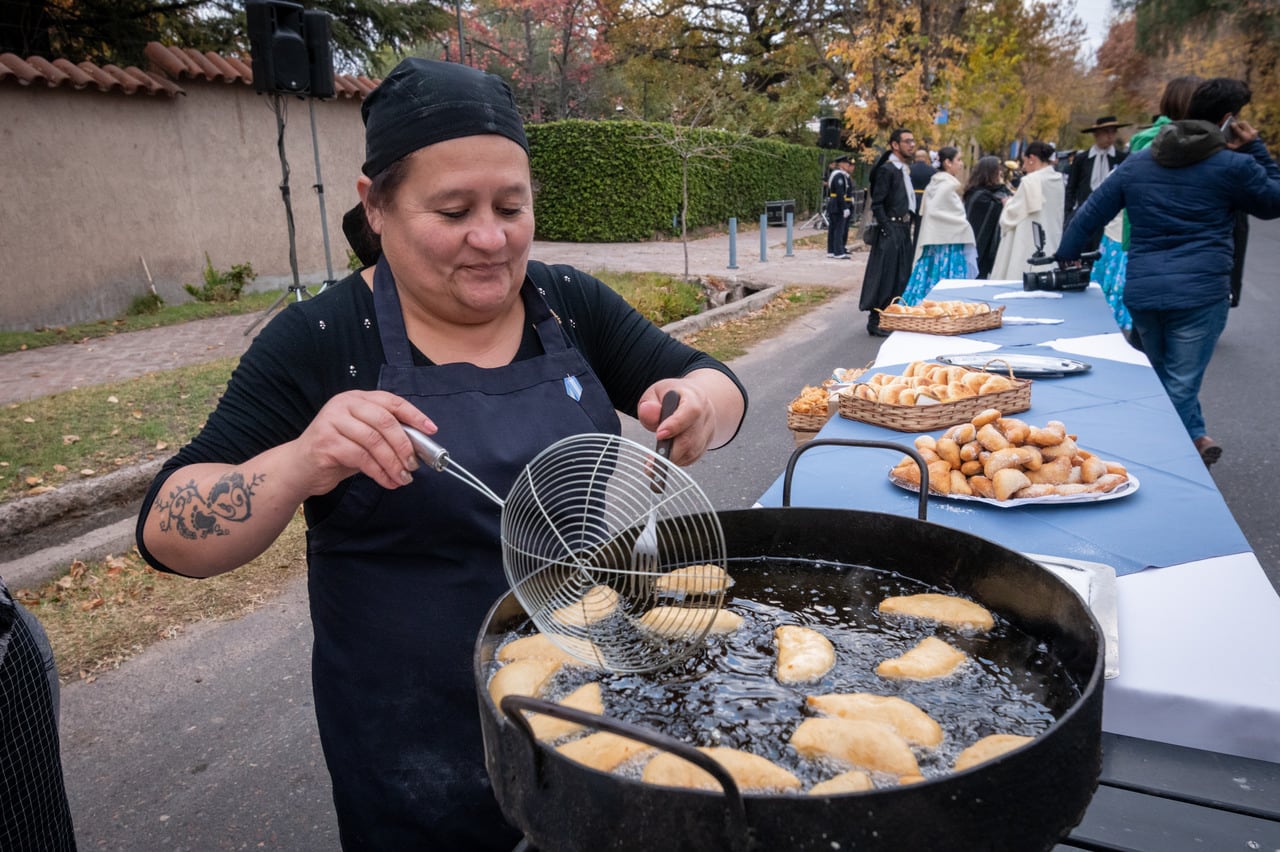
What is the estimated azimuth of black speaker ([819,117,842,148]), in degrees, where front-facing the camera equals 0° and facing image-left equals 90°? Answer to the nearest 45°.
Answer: approximately 0°

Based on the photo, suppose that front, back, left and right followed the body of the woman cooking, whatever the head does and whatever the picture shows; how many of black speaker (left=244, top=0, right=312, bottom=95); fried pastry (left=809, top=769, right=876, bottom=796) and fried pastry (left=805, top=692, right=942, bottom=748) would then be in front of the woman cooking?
2

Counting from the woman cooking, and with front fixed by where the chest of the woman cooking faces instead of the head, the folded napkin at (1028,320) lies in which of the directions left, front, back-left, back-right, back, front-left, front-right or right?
left

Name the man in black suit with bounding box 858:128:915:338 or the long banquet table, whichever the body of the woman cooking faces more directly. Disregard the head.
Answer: the long banquet table

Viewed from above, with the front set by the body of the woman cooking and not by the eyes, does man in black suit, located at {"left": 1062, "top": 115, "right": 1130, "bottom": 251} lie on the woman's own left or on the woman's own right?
on the woman's own left

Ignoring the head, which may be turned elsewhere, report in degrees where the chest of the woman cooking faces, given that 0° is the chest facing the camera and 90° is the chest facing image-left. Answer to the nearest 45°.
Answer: approximately 315°
